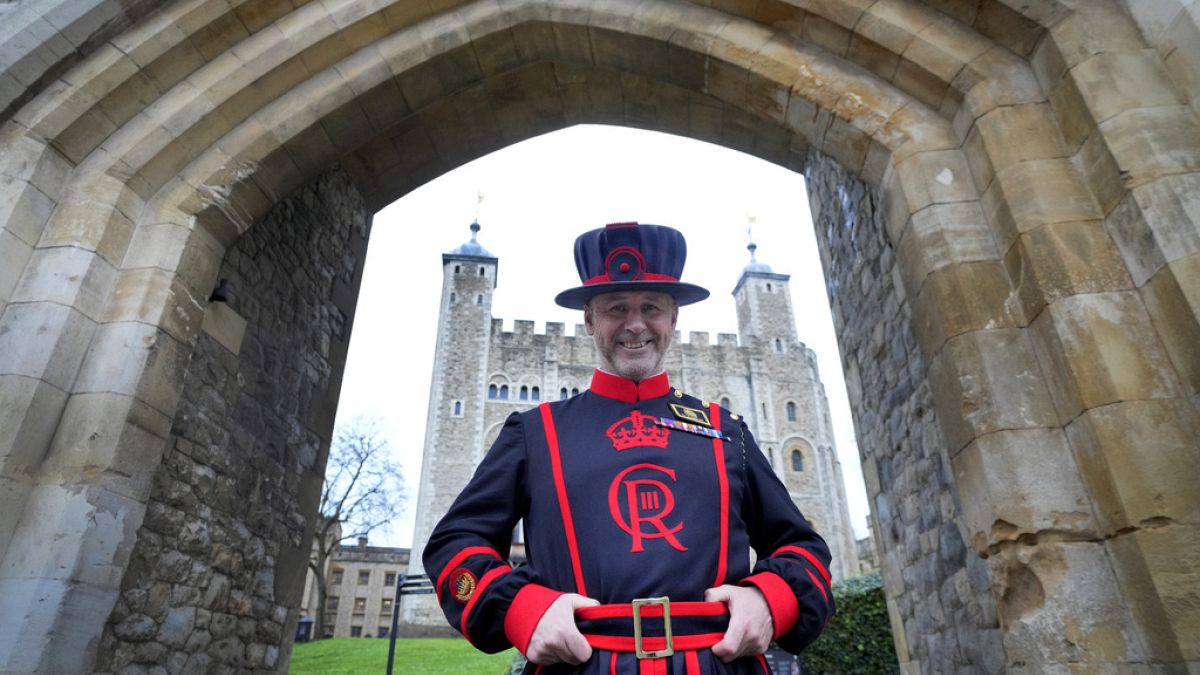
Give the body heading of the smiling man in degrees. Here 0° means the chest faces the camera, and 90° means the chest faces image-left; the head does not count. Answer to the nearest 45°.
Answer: approximately 0°

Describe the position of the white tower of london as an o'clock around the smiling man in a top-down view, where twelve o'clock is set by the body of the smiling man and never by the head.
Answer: The white tower of london is roughly at 6 o'clock from the smiling man.

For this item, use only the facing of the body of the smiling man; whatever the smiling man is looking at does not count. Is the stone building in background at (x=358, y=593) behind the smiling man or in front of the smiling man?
behind
